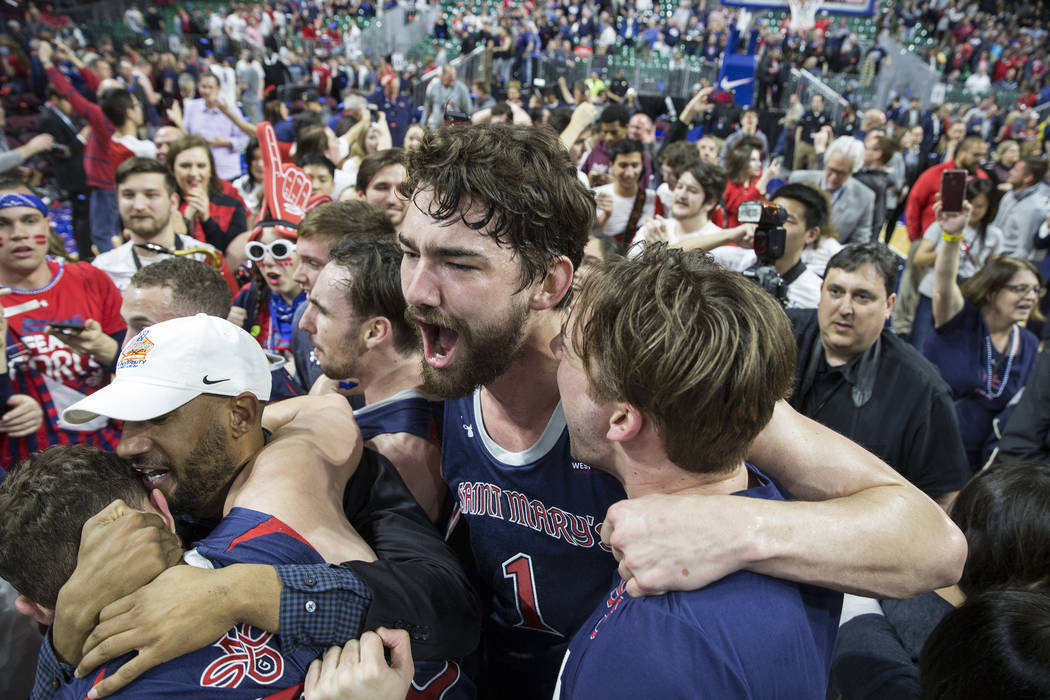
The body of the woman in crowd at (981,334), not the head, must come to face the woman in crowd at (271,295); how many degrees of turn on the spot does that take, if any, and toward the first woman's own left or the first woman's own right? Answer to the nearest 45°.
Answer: approximately 90° to the first woman's own right

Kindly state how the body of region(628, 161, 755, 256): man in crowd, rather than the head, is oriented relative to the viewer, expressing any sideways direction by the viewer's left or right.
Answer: facing the viewer and to the left of the viewer

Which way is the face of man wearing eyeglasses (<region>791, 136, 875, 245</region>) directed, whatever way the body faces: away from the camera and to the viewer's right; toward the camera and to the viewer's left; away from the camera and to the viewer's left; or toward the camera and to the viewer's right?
toward the camera and to the viewer's left

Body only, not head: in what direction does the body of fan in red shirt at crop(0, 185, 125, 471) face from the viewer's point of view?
toward the camera

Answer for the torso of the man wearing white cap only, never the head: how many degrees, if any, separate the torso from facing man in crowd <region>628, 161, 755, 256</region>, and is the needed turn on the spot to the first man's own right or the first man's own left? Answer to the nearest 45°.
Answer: approximately 180°

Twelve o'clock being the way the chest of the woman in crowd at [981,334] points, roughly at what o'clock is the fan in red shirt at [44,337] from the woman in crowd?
The fan in red shirt is roughly at 3 o'clock from the woman in crowd.

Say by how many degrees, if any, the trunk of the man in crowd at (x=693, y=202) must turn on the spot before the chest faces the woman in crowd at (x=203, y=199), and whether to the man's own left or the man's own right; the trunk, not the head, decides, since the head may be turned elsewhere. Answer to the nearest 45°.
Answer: approximately 45° to the man's own right

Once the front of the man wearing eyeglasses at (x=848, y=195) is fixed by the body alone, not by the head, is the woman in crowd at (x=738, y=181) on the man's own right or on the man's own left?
on the man's own right

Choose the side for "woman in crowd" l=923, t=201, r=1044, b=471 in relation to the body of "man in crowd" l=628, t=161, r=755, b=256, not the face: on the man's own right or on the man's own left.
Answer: on the man's own left
